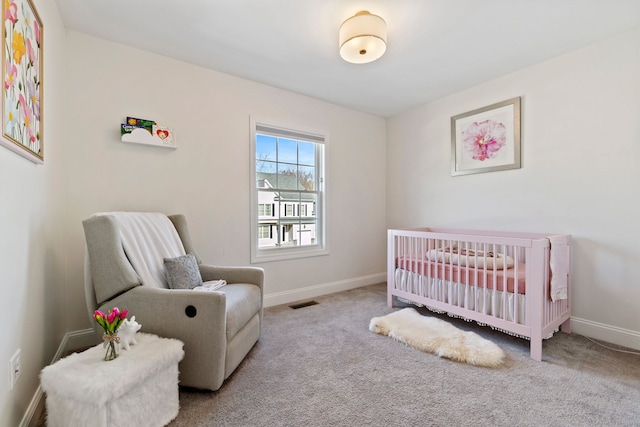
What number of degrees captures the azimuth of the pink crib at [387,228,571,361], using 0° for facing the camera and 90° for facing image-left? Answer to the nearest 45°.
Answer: approximately 45°

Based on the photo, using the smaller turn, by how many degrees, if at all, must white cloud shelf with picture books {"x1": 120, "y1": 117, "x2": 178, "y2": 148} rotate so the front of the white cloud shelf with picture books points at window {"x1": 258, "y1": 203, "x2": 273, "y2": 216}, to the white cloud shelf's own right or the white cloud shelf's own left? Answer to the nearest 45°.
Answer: approximately 90° to the white cloud shelf's own left

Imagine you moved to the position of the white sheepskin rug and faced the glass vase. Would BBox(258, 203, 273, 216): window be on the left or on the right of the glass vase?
right

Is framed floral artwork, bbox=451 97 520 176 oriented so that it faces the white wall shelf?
yes

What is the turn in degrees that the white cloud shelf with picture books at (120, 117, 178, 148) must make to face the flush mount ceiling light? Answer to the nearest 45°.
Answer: approximately 45° to its left

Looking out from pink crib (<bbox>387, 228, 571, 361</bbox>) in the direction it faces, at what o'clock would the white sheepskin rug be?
The white sheepskin rug is roughly at 12 o'clock from the pink crib.

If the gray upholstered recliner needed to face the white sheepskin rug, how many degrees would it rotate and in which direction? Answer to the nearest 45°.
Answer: approximately 45° to its left
